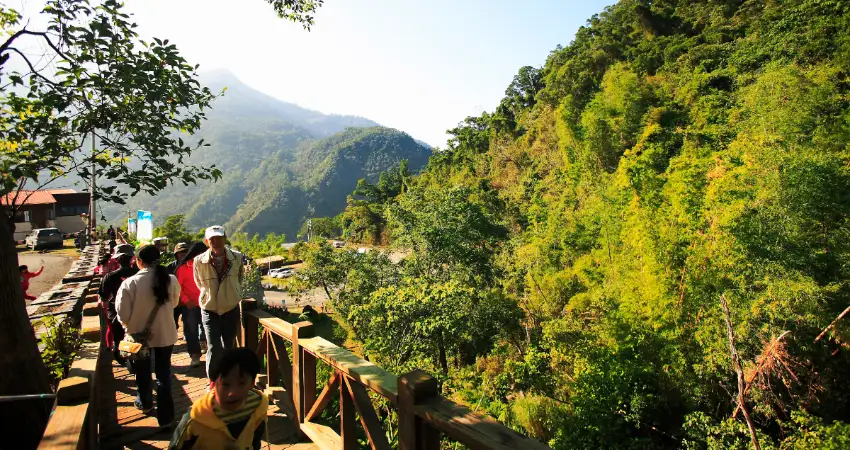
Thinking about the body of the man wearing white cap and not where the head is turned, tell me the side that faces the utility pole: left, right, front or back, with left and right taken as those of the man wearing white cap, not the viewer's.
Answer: back

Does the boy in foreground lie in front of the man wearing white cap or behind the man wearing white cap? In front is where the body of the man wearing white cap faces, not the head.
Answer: in front

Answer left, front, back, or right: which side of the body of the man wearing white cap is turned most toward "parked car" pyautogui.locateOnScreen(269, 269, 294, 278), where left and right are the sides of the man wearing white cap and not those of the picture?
back

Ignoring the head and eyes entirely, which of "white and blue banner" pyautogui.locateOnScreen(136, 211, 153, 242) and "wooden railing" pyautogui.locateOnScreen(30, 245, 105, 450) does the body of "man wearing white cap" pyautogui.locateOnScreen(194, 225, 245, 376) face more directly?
the wooden railing

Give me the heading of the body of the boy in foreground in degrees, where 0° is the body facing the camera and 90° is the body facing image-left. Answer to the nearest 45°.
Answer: approximately 0°

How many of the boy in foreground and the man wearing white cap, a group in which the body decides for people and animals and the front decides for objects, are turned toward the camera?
2

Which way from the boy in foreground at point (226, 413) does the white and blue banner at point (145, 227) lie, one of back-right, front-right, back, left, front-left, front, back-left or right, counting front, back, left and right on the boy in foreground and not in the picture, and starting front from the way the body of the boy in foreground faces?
back
